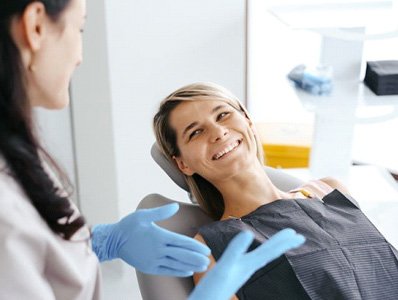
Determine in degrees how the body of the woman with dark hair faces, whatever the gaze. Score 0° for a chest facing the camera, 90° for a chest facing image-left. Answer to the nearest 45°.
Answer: approximately 225°

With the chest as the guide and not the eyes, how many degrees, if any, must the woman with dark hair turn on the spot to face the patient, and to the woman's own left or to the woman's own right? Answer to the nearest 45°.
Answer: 0° — they already face them

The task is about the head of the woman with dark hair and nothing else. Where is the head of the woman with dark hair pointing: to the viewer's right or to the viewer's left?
to the viewer's right

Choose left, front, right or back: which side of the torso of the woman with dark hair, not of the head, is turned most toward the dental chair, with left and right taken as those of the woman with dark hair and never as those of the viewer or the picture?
front
